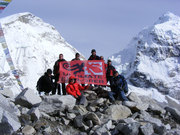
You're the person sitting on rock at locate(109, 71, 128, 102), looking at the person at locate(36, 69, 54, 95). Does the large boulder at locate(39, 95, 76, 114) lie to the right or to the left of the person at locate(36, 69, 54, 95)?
left

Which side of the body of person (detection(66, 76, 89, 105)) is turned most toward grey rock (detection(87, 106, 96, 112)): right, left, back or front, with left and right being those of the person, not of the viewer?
front

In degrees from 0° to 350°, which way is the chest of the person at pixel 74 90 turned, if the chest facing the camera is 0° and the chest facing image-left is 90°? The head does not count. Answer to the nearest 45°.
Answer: approximately 315°

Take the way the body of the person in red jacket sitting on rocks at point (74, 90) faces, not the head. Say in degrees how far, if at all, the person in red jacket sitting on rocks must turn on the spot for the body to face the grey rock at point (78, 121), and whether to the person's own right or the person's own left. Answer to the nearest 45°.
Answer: approximately 45° to the person's own right

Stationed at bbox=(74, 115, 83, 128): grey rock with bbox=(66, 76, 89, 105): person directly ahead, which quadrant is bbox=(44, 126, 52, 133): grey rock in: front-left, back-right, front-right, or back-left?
back-left

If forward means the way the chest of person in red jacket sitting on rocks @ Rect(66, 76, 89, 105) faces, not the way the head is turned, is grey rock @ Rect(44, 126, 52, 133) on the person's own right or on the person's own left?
on the person's own right

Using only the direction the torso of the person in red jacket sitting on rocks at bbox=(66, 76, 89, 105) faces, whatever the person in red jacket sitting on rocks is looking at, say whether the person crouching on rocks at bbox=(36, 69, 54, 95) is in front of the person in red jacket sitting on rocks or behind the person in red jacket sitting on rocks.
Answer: behind

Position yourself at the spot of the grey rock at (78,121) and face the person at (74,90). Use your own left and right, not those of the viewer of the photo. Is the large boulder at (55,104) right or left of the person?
left

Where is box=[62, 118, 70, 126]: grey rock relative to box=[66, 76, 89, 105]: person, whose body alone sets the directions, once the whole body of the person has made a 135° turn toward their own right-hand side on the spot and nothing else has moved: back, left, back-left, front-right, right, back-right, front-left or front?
left

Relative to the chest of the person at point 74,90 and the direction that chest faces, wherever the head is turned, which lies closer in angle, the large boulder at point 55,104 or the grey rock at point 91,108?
the grey rock

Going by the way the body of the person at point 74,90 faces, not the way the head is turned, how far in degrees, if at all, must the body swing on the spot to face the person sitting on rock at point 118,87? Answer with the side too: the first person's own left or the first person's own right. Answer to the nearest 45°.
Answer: approximately 45° to the first person's own left
